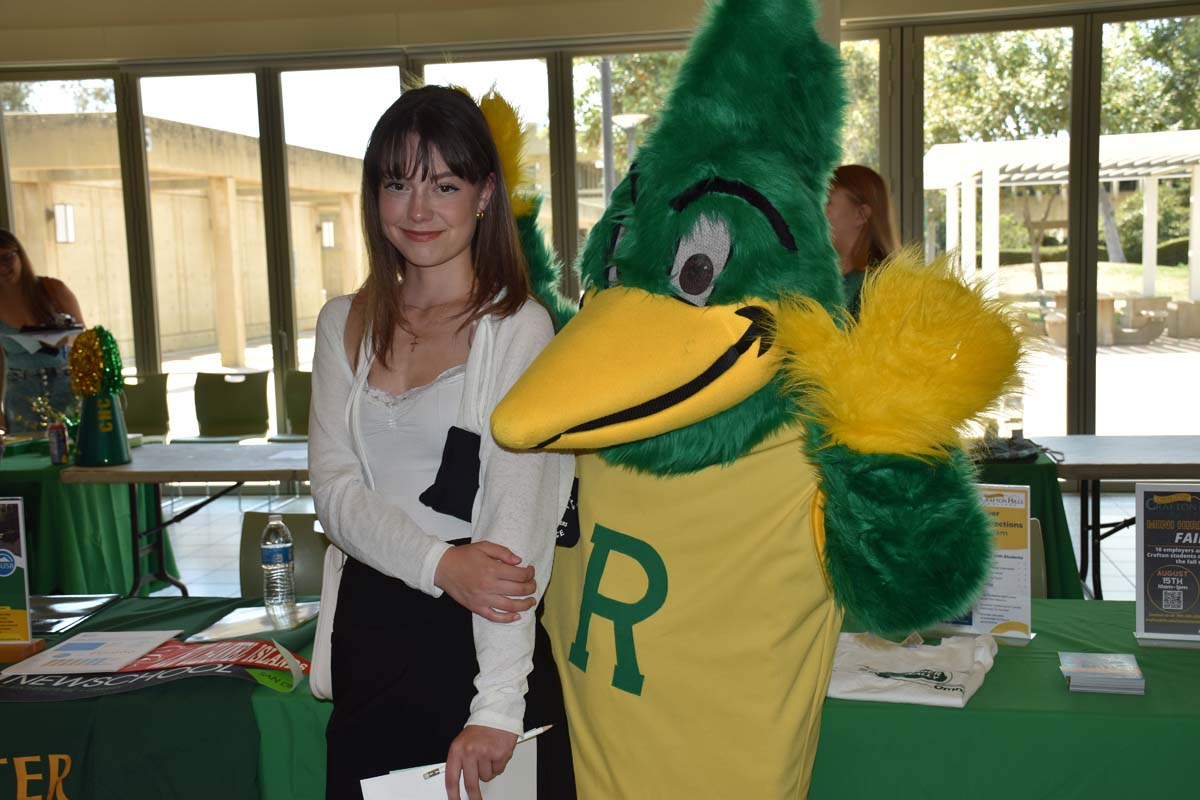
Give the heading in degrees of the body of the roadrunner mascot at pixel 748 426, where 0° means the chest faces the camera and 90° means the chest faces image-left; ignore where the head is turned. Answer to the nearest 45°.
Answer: approximately 45°

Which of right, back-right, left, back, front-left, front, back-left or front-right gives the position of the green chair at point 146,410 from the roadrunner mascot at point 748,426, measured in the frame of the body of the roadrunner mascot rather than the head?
right

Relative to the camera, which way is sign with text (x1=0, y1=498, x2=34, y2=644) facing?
toward the camera

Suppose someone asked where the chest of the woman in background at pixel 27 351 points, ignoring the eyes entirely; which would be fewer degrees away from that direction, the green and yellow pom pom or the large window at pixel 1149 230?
the green and yellow pom pom

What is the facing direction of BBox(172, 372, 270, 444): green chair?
toward the camera

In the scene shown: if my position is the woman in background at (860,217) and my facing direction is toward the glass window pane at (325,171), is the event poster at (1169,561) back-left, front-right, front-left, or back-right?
back-left

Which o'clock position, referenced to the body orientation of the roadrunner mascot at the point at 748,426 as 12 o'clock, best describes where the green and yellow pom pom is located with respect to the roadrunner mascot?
The green and yellow pom pom is roughly at 3 o'clock from the roadrunner mascot.

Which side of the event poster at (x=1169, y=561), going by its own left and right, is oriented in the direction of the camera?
front

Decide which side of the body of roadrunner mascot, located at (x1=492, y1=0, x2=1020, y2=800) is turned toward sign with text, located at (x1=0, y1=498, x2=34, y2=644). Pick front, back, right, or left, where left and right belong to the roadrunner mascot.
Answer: right
